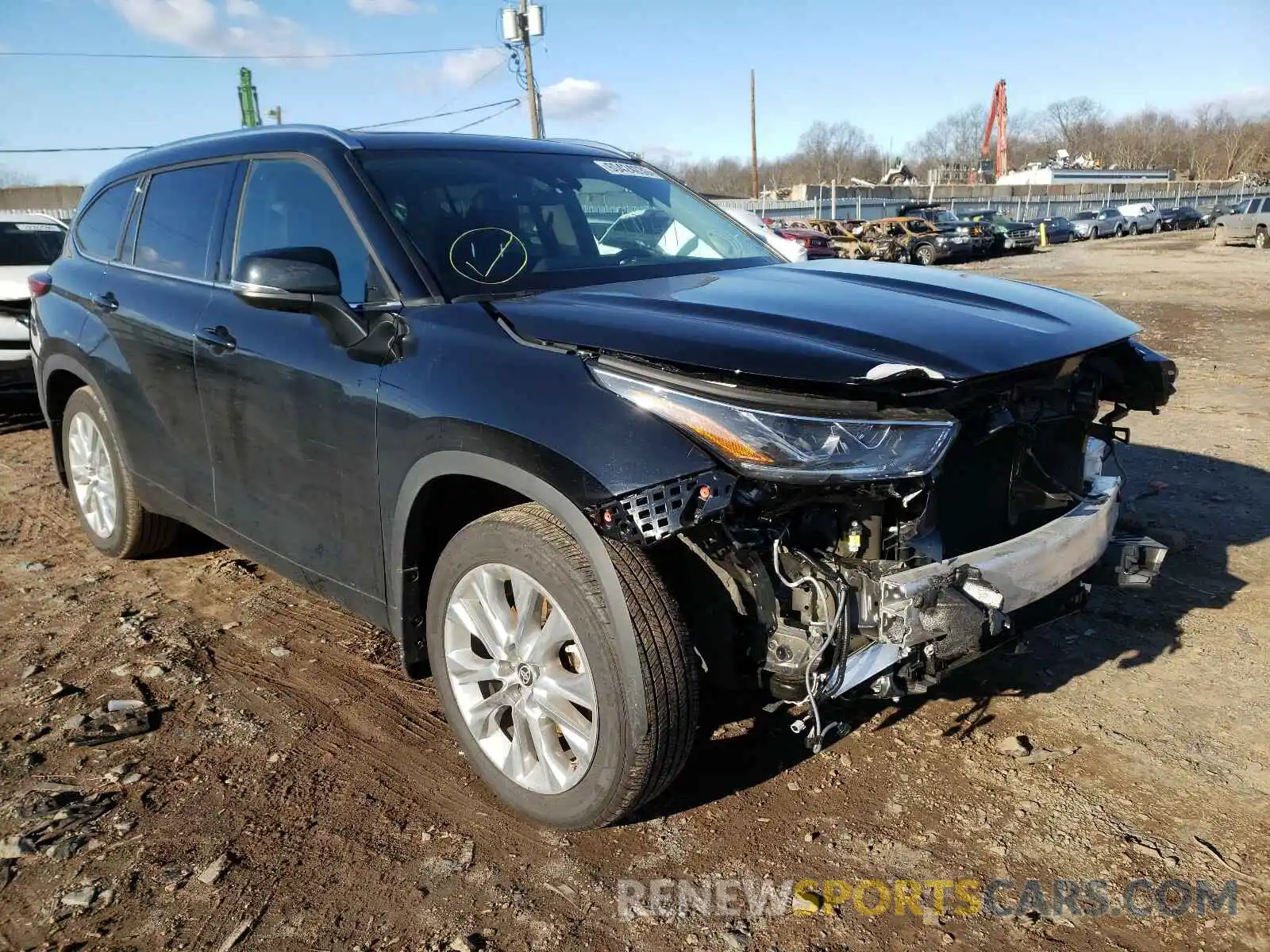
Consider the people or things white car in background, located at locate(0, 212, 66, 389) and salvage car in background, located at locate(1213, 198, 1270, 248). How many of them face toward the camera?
1

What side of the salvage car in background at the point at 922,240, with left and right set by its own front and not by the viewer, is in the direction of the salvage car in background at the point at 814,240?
right

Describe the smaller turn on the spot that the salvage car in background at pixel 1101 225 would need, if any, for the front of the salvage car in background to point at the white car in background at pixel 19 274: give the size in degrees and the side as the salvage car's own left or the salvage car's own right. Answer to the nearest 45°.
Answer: approximately 45° to the salvage car's own left

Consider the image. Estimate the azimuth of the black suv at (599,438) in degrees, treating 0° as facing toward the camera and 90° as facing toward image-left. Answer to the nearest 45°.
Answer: approximately 315°

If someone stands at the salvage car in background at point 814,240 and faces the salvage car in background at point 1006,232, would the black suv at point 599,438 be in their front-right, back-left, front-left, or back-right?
back-right

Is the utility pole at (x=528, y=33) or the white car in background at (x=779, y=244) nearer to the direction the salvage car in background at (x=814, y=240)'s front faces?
the white car in background

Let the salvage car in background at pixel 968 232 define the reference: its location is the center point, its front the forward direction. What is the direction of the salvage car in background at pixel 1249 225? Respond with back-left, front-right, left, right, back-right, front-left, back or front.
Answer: left

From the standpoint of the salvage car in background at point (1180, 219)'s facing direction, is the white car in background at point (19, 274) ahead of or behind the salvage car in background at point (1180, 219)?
ahead

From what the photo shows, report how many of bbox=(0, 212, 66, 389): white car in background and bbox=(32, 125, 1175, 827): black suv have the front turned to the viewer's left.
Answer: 0

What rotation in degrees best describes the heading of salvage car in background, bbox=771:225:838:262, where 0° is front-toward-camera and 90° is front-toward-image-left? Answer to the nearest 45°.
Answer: approximately 315°

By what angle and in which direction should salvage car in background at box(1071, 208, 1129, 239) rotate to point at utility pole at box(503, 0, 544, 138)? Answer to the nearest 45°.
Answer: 0° — it already faces it

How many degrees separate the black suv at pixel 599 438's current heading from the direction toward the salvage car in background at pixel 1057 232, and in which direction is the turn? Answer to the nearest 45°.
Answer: approximately 90° to its left
